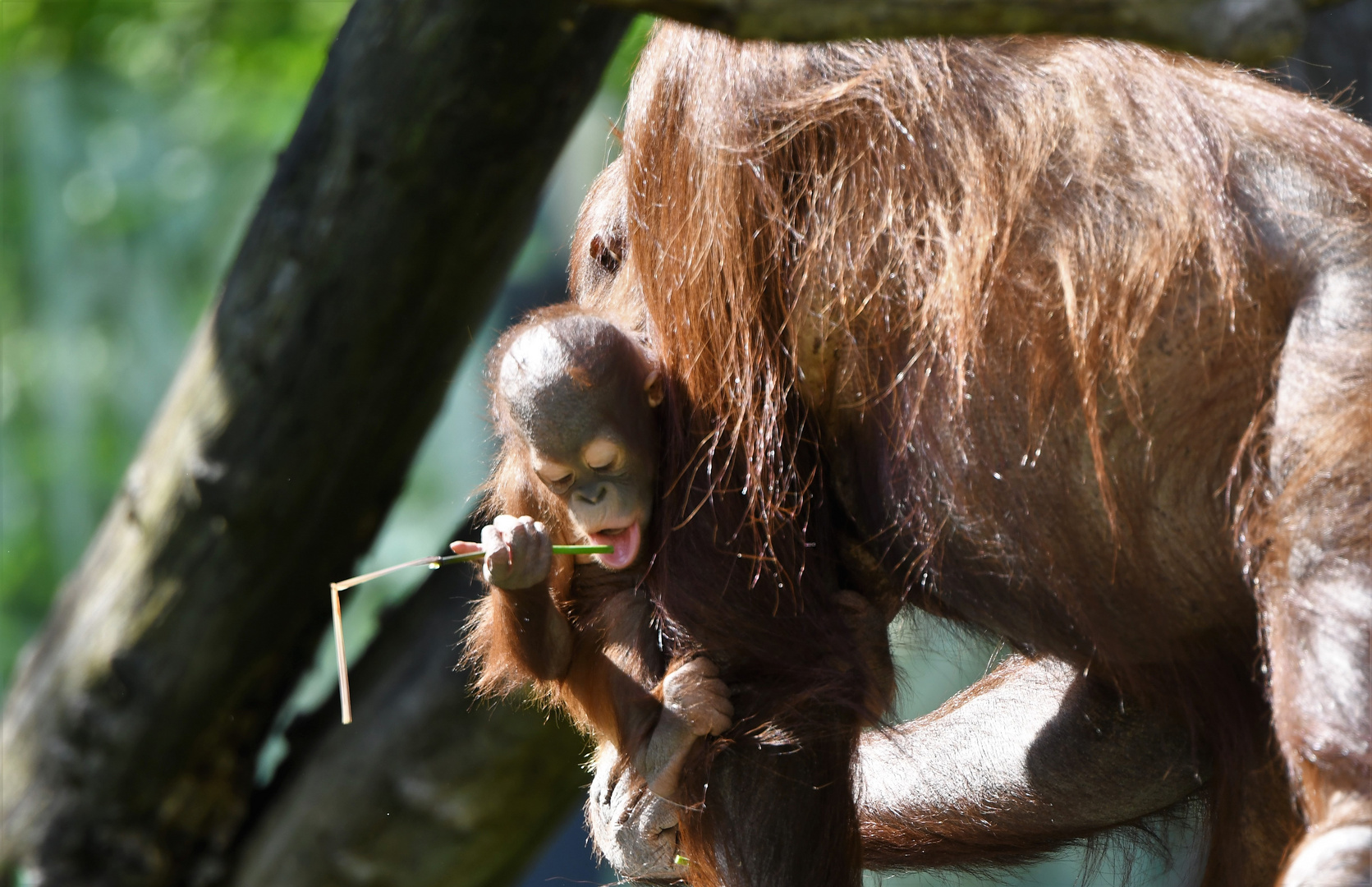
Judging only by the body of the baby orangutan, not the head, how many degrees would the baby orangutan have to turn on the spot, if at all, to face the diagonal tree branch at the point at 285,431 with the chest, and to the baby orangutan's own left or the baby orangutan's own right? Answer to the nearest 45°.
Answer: approximately 135° to the baby orangutan's own right

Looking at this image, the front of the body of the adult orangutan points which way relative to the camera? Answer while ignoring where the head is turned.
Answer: to the viewer's left

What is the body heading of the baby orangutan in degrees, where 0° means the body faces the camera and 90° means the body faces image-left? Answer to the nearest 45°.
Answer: approximately 0°

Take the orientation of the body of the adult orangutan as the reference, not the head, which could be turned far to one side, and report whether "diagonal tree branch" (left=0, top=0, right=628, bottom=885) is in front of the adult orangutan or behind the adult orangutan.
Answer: in front
